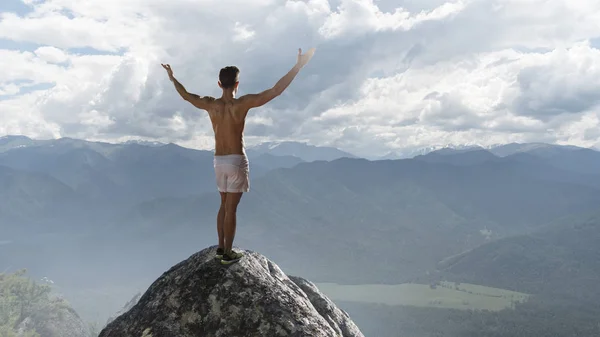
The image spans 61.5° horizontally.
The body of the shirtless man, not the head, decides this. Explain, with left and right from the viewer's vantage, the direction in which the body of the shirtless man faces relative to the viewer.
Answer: facing away from the viewer and to the right of the viewer

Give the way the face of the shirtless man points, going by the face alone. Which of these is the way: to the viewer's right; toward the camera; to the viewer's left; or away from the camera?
away from the camera
